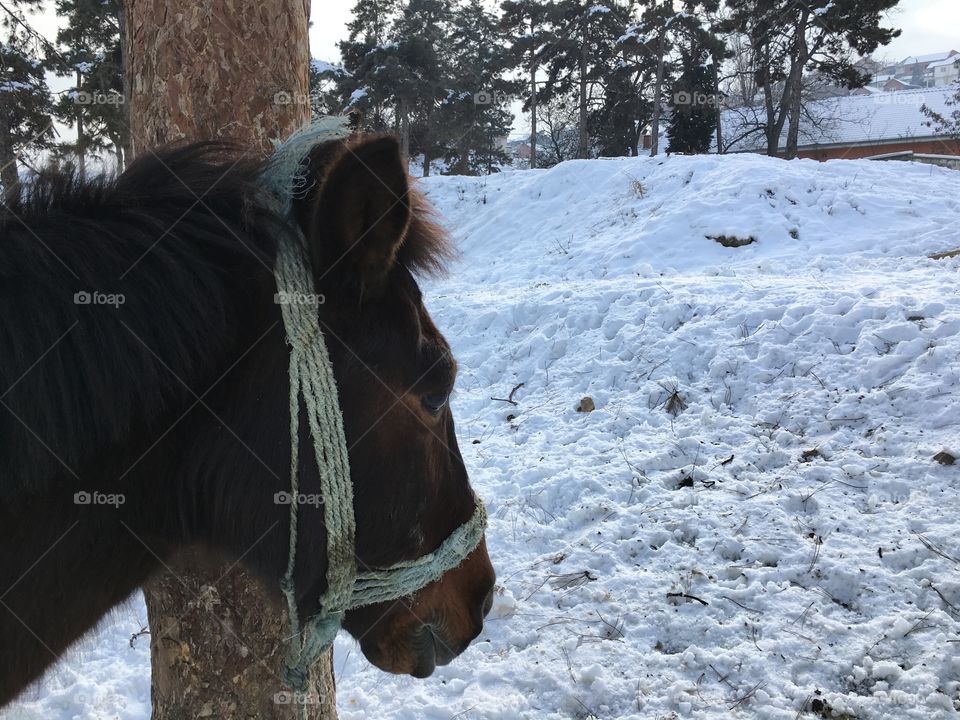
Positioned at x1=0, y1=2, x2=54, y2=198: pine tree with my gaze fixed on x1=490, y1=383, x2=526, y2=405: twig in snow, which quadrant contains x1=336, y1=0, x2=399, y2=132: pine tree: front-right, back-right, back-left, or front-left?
back-left

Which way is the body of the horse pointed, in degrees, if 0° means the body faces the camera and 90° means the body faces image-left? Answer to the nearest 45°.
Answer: approximately 270°

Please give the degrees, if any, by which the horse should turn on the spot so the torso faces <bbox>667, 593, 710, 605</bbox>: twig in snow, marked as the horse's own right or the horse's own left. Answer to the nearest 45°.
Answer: approximately 45° to the horse's own left

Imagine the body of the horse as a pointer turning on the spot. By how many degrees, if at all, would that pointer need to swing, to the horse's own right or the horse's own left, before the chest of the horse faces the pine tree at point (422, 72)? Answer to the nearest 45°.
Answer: approximately 90° to the horse's own left

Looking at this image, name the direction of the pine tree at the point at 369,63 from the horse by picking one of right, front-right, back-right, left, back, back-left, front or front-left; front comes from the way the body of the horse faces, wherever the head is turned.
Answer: left

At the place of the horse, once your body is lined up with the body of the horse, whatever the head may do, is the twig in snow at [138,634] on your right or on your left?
on your left

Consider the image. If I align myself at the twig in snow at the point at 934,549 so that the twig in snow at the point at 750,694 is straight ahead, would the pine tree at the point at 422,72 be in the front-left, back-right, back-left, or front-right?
back-right

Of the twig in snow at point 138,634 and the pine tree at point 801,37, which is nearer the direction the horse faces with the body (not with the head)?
the pine tree

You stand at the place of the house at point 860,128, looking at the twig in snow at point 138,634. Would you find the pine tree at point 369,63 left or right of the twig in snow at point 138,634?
right

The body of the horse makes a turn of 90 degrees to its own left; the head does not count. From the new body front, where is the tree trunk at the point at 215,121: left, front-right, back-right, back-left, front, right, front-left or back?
front
